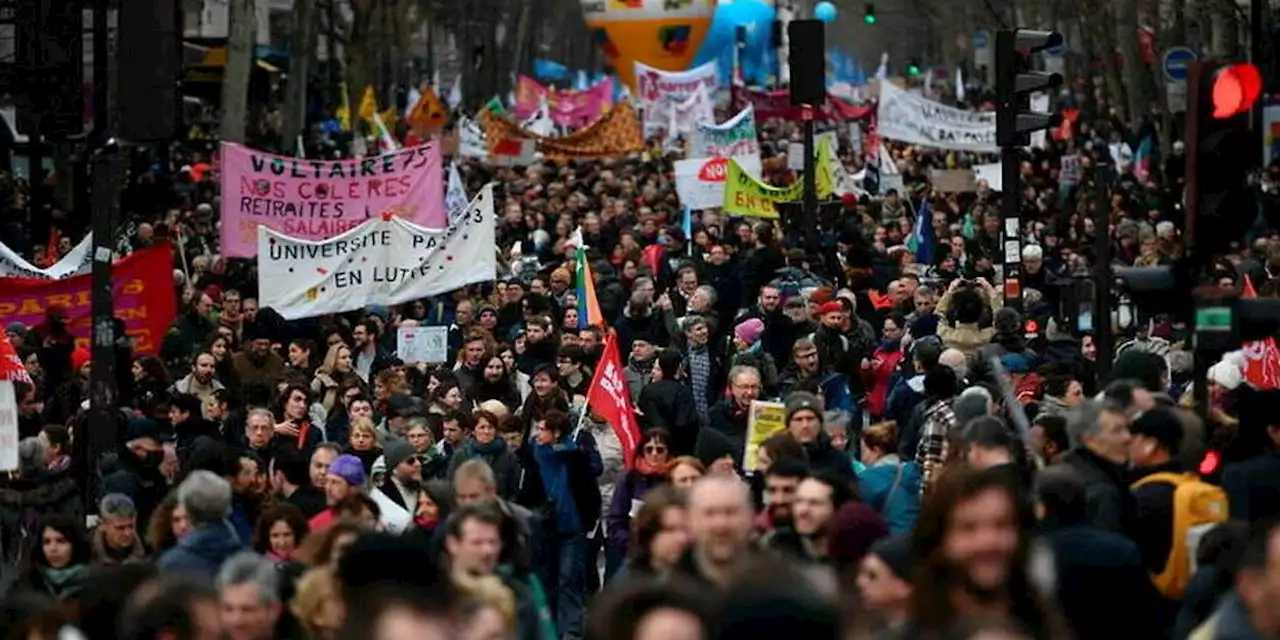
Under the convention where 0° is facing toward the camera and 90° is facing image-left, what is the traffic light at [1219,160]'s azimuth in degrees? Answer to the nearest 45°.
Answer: approximately 315°

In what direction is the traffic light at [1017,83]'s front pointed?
to the viewer's right

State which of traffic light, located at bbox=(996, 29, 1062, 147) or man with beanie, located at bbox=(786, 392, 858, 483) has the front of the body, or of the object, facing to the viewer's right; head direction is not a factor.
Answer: the traffic light

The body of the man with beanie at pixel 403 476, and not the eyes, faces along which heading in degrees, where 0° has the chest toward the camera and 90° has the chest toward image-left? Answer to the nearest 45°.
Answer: approximately 315°

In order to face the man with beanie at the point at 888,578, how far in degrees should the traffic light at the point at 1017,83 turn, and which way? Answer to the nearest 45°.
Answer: approximately 90° to its right

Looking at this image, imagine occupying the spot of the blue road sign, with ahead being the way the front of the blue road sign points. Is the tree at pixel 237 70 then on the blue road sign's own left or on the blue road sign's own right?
on the blue road sign's own right

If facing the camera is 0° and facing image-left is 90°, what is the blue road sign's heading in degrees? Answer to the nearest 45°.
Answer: approximately 0°

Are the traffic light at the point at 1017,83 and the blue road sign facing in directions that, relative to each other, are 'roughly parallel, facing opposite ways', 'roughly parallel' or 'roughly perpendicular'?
roughly perpendicular

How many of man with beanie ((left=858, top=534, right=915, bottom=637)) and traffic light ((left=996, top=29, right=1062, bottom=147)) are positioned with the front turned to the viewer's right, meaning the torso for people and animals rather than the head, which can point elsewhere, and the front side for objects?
1

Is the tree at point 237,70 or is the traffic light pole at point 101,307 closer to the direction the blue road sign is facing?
the traffic light pole

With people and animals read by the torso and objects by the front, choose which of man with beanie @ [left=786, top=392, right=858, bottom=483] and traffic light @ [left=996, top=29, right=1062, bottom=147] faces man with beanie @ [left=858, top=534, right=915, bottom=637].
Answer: man with beanie @ [left=786, top=392, right=858, bottom=483]
